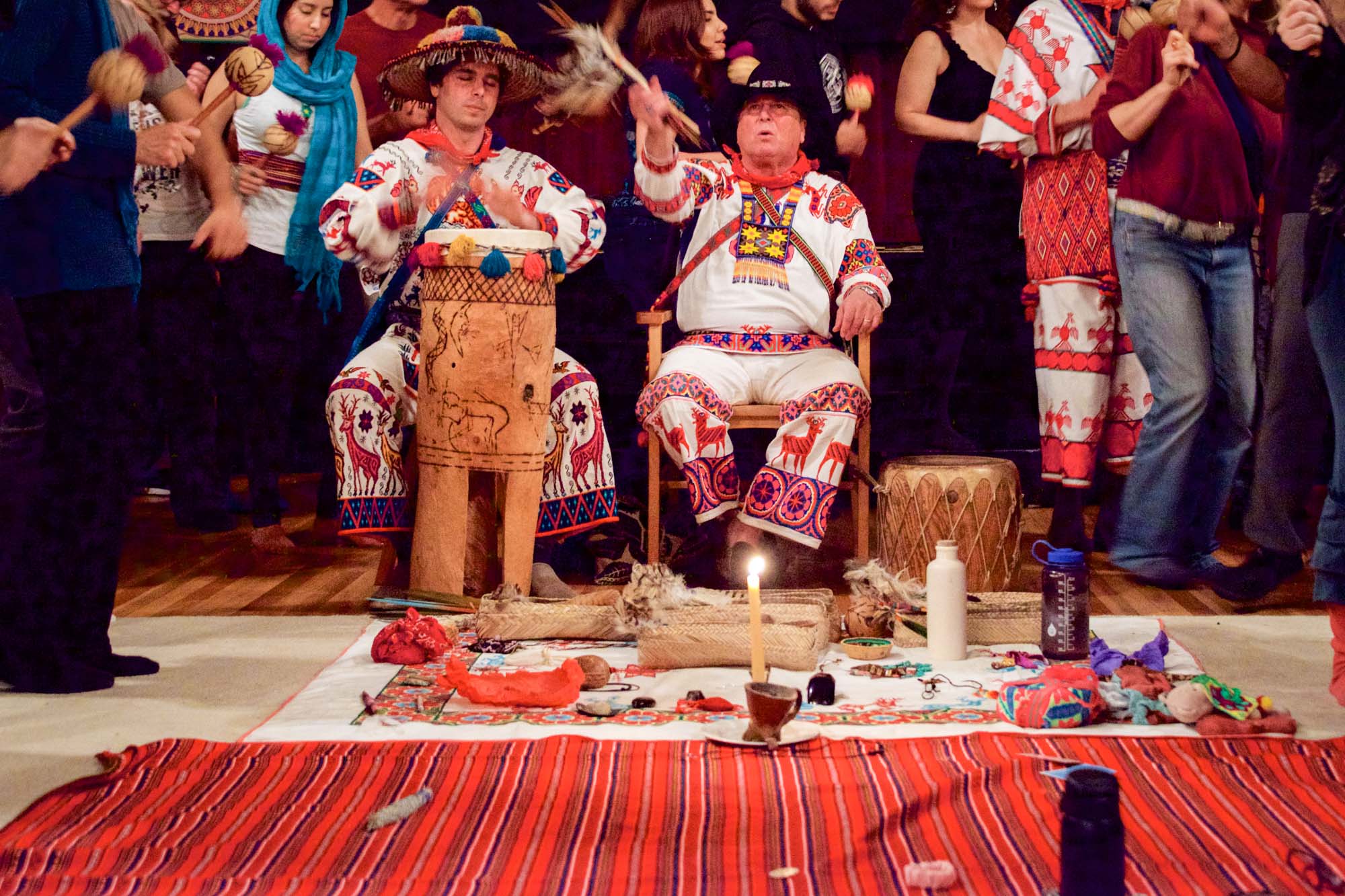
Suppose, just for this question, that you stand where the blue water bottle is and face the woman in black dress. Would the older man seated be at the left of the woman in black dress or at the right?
left

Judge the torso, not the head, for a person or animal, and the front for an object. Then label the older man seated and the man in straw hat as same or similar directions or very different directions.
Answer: same or similar directions

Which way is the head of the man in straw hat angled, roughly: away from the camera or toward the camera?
toward the camera

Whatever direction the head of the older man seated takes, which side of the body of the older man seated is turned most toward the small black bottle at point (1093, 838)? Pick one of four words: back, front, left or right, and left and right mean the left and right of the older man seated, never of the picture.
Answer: front

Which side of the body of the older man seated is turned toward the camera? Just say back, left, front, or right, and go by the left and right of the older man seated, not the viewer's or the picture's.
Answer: front

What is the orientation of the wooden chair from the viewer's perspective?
toward the camera

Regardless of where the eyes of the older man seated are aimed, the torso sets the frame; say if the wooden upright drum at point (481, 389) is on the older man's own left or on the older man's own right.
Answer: on the older man's own right

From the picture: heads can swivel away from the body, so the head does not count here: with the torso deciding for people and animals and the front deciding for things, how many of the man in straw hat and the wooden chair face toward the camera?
2

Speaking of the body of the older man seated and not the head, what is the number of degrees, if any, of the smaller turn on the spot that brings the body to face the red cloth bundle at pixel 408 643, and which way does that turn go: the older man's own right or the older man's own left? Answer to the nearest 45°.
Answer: approximately 45° to the older man's own right

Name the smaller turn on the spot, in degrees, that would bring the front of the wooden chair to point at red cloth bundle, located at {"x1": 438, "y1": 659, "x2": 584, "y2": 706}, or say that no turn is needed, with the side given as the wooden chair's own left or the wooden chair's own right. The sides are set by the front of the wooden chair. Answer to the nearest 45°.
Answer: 0° — it already faces it

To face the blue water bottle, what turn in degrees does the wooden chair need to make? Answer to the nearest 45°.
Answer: approximately 45° to its left

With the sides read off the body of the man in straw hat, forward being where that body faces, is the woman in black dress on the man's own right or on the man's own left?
on the man's own left

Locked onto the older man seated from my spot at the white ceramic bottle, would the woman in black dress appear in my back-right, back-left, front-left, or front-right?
front-right

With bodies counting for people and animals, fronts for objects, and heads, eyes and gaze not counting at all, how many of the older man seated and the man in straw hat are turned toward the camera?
2

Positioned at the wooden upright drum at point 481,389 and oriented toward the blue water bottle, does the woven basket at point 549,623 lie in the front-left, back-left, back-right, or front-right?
front-right
